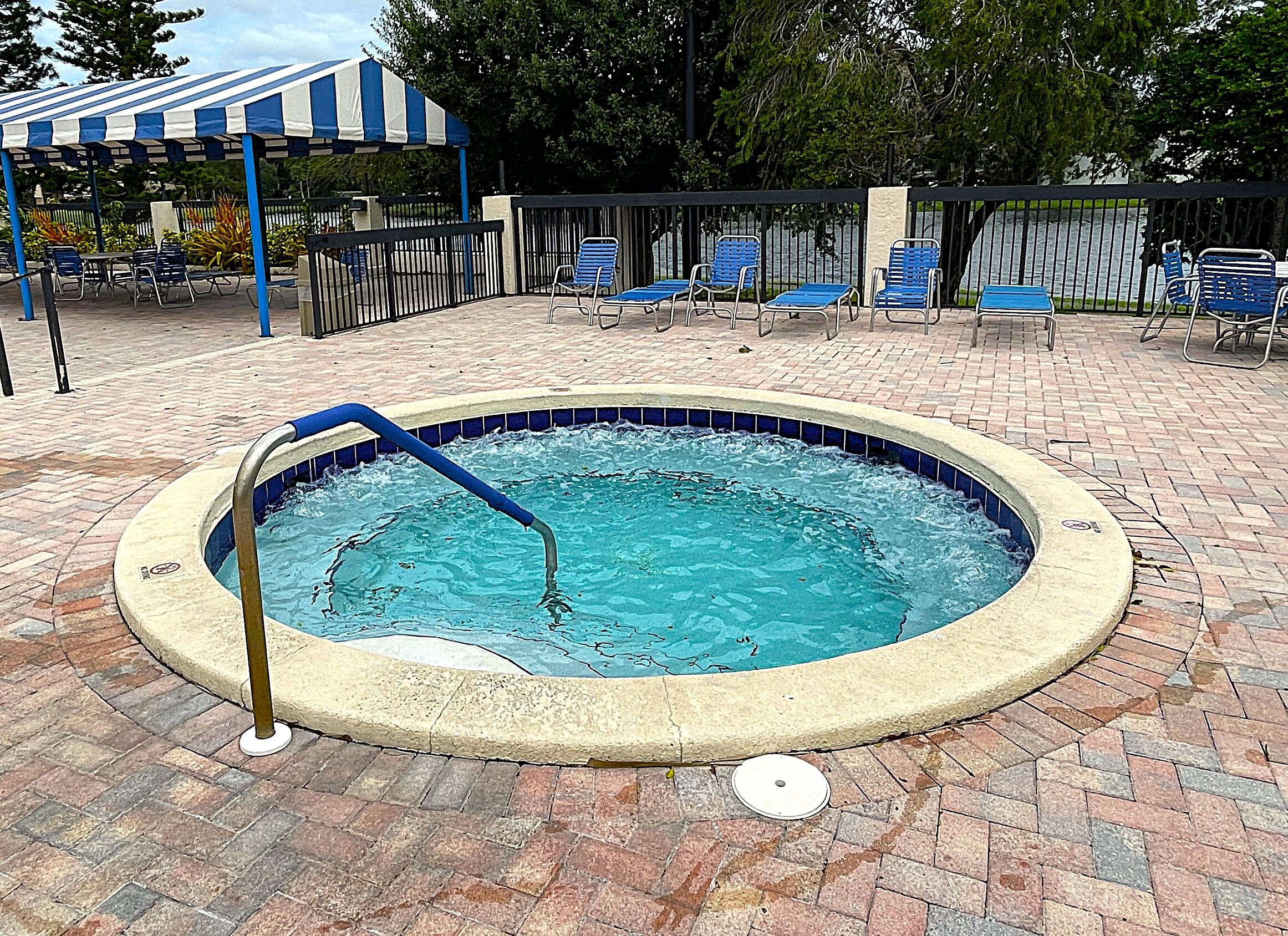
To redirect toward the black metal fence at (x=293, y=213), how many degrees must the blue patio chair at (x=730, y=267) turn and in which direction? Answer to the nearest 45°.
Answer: approximately 90° to its right

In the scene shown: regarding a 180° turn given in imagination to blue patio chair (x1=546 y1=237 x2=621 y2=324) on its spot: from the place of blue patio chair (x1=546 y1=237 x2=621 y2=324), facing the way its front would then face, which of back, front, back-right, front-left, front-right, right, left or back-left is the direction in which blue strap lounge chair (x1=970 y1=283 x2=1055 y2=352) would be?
right

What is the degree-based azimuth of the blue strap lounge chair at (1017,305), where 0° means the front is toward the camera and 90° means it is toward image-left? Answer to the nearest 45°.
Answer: approximately 0°

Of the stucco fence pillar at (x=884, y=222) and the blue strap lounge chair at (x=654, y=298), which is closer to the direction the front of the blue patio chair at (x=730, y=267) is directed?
the blue strap lounge chair

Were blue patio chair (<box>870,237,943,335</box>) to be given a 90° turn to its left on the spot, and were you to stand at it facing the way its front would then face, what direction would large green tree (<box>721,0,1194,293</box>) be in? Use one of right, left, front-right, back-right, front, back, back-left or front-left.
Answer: left

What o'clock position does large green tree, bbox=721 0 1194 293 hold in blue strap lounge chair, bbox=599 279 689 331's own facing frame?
The large green tree is roughly at 6 o'clock from the blue strap lounge chair.

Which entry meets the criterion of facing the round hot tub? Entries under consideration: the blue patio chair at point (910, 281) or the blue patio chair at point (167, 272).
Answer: the blue patio chair at point (910, 281)

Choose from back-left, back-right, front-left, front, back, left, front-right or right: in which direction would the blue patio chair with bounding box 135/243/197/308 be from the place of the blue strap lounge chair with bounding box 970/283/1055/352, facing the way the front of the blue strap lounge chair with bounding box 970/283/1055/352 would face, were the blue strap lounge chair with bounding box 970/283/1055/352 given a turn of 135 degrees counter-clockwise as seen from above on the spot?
back-left

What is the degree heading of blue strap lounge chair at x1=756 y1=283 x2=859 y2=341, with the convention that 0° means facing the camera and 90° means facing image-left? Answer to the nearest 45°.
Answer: approximately 45°

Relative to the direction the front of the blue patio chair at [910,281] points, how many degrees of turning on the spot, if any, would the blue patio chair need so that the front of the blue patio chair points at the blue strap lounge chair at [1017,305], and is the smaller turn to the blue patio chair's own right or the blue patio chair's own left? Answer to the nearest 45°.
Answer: approximately 45° to the blue patio chair's own left

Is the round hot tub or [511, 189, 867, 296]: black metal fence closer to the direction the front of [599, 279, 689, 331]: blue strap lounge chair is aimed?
the round hot tub

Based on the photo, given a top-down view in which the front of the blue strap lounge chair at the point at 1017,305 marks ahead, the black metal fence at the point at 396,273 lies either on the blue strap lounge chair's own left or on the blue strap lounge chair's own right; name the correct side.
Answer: on the blue strap lounge chair's own right

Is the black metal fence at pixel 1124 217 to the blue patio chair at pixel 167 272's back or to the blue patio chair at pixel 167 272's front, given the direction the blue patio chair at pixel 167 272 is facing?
to the back
